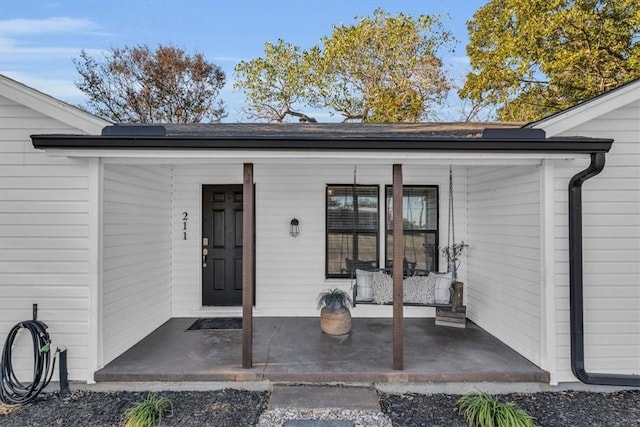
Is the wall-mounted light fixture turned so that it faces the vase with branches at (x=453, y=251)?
no

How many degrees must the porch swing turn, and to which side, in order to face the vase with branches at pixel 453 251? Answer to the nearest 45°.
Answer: approximately 135° to its left

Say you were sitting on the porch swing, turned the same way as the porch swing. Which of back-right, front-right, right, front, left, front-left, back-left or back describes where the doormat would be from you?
right

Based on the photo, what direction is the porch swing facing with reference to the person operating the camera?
facing the viewer

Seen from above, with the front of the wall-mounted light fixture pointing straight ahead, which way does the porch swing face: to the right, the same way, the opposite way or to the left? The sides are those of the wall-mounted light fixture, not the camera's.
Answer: the same way

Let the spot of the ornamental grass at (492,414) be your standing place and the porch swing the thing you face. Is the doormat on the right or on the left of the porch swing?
left

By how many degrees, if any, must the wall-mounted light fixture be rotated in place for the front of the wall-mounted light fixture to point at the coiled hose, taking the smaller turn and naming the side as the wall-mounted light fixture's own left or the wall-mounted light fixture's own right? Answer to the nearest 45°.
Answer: approximately 45° to the wall-mounted light fixture's own right

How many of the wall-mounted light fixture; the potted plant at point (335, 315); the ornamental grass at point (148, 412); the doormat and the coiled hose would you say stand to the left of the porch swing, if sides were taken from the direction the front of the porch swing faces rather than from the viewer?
0

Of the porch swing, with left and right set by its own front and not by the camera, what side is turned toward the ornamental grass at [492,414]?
front

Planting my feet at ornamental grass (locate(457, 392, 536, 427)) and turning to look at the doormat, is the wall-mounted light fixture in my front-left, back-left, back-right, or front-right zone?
front-right

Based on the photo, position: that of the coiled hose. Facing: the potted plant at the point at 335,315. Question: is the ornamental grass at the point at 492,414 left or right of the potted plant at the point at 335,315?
right

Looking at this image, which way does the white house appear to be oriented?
toward the camera
